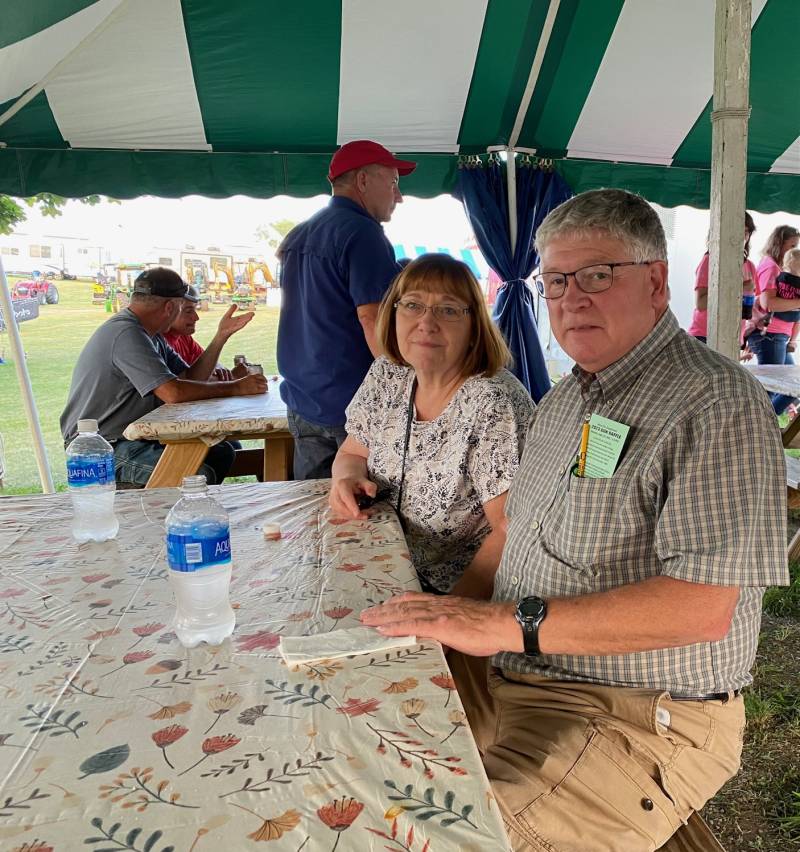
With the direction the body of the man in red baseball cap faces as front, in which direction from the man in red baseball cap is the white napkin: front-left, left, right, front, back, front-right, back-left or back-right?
back-right

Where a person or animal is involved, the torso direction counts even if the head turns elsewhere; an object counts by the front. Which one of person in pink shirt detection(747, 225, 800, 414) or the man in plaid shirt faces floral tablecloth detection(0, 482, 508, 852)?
the man in plaid shirt

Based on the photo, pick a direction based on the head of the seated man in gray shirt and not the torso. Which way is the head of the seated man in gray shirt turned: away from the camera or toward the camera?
away from the camera

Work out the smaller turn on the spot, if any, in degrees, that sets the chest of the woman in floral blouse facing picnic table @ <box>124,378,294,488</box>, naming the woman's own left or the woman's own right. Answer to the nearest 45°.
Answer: approximately 90° to the woman's own right

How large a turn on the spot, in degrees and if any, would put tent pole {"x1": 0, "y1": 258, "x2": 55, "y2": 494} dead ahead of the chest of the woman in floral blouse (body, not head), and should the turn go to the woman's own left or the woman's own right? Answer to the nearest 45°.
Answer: approximately 90° to the woman's own right

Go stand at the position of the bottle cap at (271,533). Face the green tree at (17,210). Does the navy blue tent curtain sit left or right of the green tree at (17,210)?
right

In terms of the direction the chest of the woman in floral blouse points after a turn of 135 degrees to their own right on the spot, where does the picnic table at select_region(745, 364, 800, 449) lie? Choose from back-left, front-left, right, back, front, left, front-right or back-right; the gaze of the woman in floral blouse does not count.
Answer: front-right

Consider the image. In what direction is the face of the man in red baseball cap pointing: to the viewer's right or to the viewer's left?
to the viewer's right

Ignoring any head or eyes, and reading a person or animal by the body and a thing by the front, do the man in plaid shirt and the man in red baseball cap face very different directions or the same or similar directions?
very different directions

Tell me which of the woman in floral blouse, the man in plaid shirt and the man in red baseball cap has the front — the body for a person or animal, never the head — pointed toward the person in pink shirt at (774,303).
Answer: the man in red baseball cap
